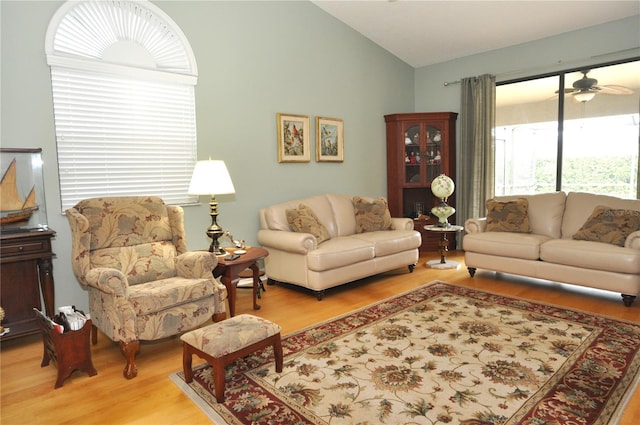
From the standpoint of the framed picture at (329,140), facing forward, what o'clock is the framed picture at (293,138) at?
the framed picture at (293,138) is roughly at 3 o'clock from the framed picture at (329,140).

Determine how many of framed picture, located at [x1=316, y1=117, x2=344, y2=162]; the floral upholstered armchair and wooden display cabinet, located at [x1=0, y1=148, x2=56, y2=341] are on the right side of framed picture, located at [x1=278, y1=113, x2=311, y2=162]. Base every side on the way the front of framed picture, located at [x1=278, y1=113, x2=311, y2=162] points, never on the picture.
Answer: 2

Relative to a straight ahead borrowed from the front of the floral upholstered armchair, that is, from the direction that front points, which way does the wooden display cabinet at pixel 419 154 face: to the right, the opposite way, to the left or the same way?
to the right

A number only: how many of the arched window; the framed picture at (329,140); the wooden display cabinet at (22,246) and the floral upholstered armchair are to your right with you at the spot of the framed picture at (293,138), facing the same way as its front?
3

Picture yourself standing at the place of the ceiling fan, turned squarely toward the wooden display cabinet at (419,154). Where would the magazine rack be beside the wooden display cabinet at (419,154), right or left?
left

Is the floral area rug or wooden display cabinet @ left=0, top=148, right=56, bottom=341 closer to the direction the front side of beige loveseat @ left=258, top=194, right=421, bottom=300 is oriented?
the floral area rug

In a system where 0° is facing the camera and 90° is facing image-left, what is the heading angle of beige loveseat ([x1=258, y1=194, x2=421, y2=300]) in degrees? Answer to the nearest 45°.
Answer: approximately 315°

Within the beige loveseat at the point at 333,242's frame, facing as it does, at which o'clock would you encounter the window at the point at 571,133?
The window is roughly at 10 o'clock from the beige loveseat.

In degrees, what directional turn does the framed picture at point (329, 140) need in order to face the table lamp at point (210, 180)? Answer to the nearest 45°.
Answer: approximately 90° to its right

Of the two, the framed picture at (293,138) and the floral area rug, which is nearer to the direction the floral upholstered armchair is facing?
the floral area rug

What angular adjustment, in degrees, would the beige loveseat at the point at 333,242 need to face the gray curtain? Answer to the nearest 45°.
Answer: approximately 90° to its left

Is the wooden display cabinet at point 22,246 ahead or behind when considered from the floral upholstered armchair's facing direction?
behind

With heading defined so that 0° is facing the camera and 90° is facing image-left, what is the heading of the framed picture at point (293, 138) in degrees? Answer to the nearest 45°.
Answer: approximately 315°

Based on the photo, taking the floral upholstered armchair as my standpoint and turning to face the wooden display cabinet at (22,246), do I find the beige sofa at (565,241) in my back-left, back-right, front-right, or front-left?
back-right

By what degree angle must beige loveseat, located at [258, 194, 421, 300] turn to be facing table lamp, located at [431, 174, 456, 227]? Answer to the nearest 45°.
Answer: approximately 90° to its left
